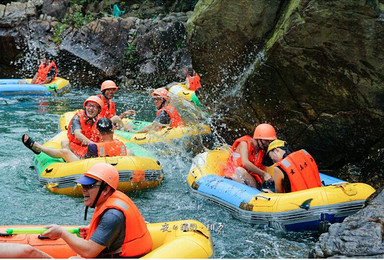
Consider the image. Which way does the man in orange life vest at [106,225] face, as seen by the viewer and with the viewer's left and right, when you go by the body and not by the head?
facing to the left of the viewer

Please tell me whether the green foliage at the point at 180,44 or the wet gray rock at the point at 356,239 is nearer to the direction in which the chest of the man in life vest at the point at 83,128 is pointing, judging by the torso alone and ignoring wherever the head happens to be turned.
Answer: the wet gray rock

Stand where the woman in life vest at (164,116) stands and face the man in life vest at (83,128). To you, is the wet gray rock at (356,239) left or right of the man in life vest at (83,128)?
left

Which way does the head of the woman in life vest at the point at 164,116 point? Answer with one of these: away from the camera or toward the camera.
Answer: toward the camera

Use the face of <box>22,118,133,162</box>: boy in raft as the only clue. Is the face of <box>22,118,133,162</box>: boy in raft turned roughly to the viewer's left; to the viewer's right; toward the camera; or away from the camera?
away from the camera

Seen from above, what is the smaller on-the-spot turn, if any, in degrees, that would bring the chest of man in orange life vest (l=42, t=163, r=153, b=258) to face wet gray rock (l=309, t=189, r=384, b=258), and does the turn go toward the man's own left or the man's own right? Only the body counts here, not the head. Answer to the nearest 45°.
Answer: approximately 180°

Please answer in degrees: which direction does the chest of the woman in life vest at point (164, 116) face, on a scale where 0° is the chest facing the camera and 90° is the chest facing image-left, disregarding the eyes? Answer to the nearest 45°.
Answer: approximately 90°

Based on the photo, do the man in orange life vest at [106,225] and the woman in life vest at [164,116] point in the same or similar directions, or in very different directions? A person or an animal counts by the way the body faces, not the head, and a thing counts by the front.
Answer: same or similar directions

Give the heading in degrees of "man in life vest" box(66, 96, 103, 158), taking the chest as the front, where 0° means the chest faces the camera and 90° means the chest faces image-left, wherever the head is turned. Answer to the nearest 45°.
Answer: approximately 315°

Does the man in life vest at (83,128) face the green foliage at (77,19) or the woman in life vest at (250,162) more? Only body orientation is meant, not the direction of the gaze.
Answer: the woman in life vest
